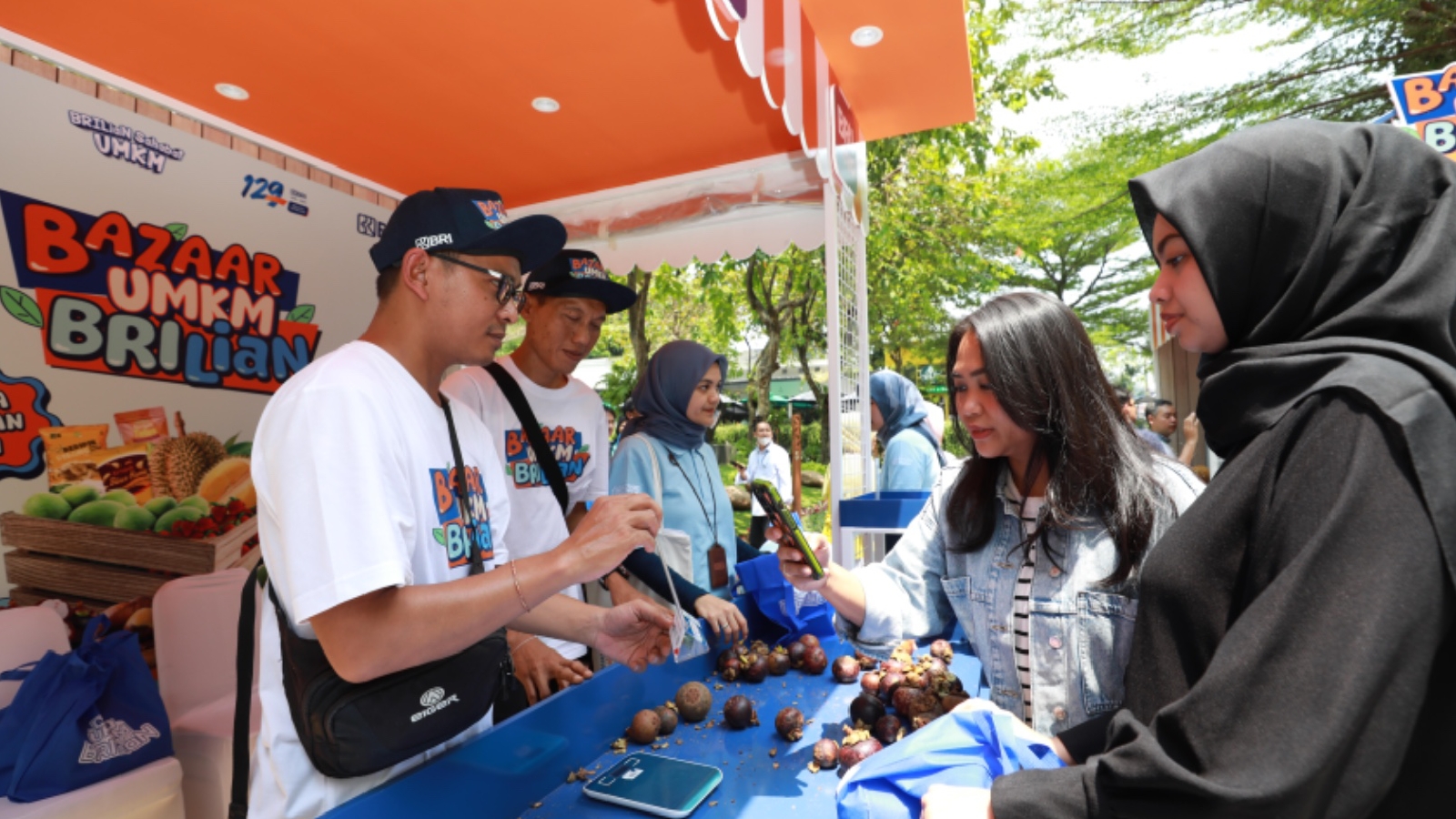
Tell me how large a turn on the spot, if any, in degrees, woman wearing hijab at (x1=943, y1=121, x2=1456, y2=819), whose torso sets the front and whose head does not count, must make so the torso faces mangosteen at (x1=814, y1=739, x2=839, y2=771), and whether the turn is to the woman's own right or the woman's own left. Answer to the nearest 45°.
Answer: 0° — they already face it

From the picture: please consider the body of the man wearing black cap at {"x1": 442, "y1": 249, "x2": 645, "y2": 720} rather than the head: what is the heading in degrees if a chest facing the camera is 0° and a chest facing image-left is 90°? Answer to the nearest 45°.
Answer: approximately 315°

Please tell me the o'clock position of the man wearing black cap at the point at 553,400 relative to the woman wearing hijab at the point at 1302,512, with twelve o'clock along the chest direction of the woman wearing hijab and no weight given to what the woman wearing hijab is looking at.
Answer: The man wearing black cap is roughly at 1 o'clock from the woman wearing hijab.

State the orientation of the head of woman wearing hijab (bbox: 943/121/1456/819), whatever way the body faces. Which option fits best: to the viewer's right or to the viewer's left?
to the viewer's left

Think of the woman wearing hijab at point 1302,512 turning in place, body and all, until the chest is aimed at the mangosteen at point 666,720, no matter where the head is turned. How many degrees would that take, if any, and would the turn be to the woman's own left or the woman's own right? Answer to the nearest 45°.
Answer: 0° — they already face it

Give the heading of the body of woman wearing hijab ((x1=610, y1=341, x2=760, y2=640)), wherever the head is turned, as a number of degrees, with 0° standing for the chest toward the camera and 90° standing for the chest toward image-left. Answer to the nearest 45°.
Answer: approximately 315°

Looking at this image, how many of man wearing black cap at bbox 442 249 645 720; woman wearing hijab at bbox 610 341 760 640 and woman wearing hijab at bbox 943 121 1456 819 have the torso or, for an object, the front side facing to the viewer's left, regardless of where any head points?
1

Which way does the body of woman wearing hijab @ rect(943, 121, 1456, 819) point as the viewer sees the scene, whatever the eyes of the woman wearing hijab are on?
to the viewer's left

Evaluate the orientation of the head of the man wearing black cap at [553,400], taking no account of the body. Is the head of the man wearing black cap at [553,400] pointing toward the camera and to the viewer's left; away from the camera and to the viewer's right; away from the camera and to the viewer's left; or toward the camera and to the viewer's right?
toward the camera and to the viewer's right

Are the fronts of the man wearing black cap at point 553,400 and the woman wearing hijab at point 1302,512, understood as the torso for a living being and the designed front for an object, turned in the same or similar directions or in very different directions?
very different directions

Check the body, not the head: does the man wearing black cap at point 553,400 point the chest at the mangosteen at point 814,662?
yes

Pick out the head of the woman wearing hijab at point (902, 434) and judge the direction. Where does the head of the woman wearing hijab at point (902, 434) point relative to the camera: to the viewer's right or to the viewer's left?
to the viewer's left

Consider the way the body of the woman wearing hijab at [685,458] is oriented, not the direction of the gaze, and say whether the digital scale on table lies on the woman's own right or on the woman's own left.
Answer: on the woman's own right

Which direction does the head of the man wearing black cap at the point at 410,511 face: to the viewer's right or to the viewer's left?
to the viewer's right
